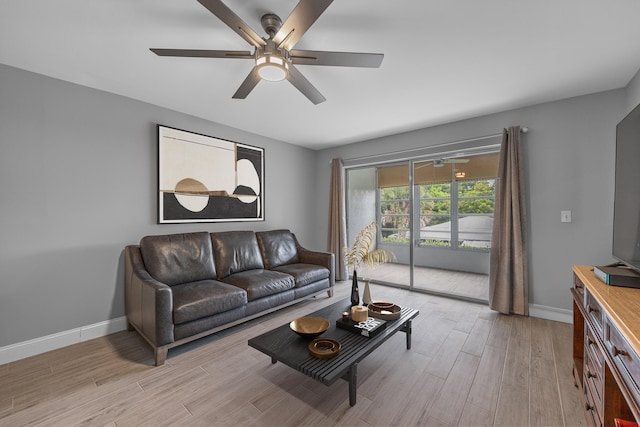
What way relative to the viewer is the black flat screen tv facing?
to the viewer's left

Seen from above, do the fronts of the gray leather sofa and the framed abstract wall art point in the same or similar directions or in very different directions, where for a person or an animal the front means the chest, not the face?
same or similar directions

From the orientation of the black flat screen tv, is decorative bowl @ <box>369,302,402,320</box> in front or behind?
in front

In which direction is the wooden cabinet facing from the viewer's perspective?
to the viewer's left

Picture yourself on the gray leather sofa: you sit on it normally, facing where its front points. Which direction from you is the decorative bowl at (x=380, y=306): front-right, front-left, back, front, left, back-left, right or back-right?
front

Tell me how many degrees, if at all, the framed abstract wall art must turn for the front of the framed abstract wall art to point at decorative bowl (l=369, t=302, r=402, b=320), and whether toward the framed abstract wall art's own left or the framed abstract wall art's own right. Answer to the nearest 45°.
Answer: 0° — it already faces it

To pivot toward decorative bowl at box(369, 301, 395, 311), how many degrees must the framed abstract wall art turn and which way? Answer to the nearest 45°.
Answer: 0° — it already faces it

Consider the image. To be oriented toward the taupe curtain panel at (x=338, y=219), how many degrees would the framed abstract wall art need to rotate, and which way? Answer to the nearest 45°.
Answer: approximately 45° to its left

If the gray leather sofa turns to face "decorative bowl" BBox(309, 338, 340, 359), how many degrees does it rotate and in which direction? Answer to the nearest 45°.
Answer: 0° — it already faces it

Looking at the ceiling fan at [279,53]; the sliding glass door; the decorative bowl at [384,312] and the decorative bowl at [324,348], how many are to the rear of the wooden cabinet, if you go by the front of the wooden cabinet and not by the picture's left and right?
0

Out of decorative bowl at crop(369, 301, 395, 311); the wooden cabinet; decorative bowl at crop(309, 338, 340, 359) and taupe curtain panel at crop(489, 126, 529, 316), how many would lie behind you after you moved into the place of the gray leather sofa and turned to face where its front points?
0

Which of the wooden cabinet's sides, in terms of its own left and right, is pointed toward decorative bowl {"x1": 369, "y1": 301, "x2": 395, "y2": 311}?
front

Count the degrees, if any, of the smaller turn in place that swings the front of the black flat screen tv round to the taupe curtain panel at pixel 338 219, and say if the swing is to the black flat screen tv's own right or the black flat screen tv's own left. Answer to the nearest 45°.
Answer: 0° — it already faces it

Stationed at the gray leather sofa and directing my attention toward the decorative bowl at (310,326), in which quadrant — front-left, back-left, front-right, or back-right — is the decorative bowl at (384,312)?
front-left
